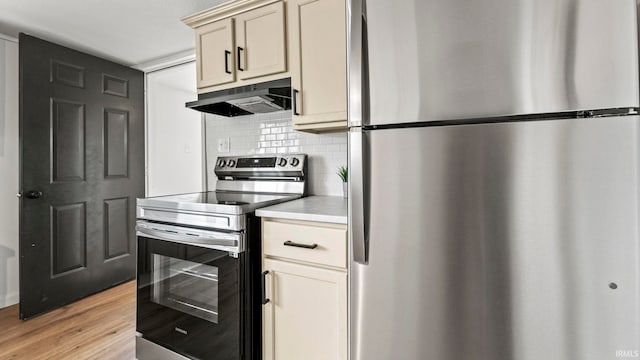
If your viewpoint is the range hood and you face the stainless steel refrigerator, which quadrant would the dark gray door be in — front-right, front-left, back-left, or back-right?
back-right

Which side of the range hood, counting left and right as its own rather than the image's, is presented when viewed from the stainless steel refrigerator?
left

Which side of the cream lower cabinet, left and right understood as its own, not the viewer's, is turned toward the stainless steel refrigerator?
left

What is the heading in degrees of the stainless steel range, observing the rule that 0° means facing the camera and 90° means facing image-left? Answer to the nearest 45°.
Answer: approximately 45°
